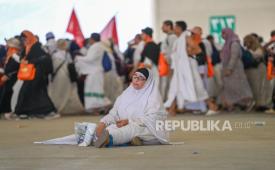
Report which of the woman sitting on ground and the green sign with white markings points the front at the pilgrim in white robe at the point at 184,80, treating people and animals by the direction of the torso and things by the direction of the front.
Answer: the green sign with white markings

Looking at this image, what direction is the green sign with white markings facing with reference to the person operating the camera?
facing the viewer

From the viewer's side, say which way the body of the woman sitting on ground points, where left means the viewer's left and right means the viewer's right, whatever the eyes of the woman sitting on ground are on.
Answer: facing the viewer and to the left of the viewer

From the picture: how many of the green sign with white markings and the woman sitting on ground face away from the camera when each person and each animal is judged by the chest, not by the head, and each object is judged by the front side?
0

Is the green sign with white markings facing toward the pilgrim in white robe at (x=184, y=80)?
yes

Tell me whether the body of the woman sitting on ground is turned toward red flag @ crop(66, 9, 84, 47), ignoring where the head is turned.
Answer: no

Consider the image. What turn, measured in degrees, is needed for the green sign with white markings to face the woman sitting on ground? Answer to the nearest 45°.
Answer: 0° — it already faces them

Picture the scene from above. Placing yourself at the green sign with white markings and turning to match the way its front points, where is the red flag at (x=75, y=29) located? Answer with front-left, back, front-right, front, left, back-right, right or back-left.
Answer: front-right

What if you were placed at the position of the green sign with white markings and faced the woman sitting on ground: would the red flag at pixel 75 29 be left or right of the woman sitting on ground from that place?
right

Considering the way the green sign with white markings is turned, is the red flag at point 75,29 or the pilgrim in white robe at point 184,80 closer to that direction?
the pilgrim in white robe

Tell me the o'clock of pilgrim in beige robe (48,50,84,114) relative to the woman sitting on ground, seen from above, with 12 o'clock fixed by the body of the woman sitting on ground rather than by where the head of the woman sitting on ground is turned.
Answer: The pilgrim in beige robe is roughly at 4 o'clock from the woman sitting on ground.

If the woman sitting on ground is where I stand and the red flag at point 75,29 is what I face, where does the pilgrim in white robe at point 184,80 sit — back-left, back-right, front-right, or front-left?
front-right

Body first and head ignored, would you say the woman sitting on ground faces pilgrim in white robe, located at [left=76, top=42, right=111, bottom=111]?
no
